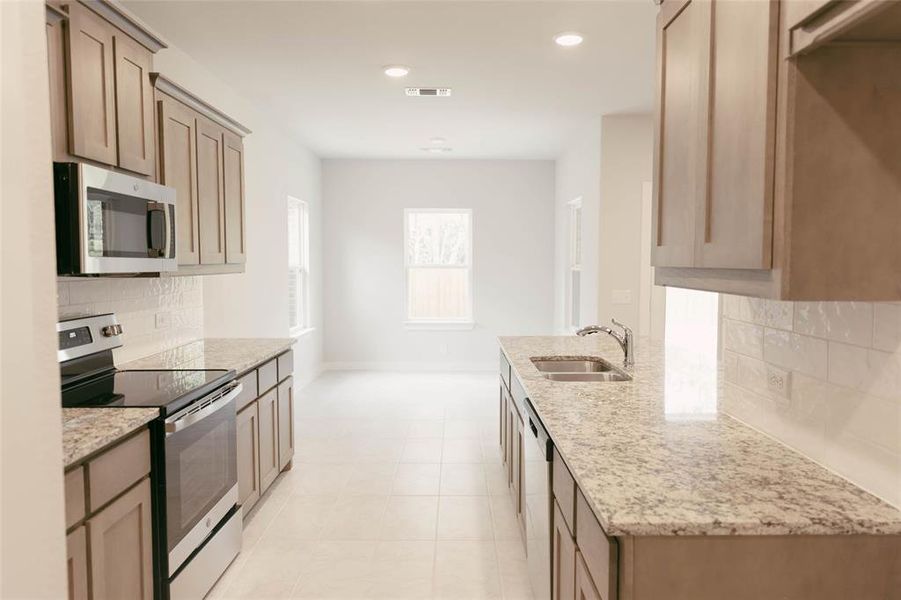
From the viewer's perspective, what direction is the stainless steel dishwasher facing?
to the viewer's left

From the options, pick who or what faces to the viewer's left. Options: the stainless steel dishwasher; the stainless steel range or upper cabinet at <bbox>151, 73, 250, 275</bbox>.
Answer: the stainless steel dishwasher

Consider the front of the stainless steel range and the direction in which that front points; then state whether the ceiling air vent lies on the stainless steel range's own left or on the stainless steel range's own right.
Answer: on the stainless steel range's own left

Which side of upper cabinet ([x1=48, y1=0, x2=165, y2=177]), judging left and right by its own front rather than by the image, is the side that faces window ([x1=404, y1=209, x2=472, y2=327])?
left

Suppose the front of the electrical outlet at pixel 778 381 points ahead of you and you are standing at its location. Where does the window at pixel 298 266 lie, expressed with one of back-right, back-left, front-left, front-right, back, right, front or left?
right

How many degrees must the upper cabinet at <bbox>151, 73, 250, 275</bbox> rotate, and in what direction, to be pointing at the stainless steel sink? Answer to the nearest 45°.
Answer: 0° — it already faces it

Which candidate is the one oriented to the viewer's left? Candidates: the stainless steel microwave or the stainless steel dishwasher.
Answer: the stainless steel dishwasher

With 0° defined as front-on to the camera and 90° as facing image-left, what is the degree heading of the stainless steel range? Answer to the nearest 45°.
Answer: approximately 315°

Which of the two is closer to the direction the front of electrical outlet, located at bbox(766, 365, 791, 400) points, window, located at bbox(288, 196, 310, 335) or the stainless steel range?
the stainless steel range

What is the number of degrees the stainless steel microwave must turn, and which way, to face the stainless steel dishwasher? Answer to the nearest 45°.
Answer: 0° — it already faces it

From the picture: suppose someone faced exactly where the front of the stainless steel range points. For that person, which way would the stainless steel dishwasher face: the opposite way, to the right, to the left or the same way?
the opposite way

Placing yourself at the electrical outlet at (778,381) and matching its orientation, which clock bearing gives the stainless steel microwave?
The stainless steel microwave is roughly at 1 o'clock from the electrical outlet.

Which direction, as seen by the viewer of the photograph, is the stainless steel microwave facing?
facing the viewer and to the right of the viewer

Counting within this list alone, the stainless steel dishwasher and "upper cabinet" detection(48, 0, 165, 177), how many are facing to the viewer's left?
1

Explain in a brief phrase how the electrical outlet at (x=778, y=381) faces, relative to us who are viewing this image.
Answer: facing the viewer and to the left of the viewer
